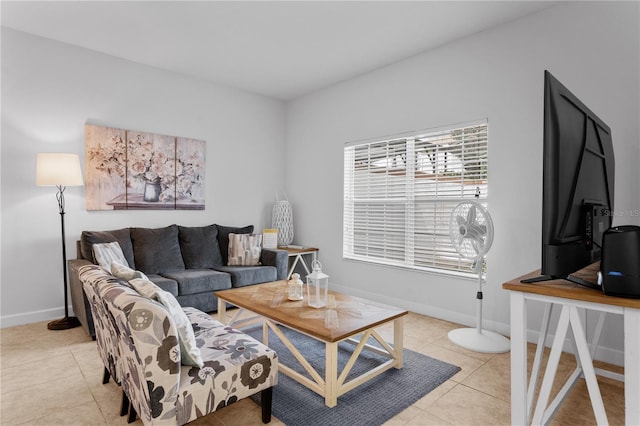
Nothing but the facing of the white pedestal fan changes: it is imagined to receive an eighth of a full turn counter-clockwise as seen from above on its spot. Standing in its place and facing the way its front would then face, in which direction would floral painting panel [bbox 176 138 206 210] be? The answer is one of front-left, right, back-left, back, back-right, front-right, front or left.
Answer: right

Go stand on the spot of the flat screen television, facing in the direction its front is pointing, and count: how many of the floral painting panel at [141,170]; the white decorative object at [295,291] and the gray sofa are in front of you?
3

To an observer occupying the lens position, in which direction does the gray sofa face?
facing the viewer and to the right of the viewer

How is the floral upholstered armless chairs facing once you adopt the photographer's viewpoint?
facing away from the viewer and to the right of the viewer

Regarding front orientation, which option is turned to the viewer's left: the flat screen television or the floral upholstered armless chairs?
the flat screen television

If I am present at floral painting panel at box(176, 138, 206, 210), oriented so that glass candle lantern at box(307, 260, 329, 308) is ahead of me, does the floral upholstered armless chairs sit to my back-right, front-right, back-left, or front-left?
front-right

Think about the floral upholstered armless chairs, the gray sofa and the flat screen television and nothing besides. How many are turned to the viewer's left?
1

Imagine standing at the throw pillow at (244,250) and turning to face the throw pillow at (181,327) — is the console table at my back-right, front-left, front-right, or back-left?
front-left

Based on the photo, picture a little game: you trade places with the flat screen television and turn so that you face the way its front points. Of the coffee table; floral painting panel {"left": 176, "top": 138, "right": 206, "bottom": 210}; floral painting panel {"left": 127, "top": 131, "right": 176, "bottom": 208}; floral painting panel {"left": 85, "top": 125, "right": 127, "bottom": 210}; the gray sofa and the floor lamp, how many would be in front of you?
6

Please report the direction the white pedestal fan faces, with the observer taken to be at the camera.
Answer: facing the viewer and to the left of the viewer

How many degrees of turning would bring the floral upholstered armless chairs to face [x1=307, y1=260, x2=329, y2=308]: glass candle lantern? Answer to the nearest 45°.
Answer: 0° — it already faces it

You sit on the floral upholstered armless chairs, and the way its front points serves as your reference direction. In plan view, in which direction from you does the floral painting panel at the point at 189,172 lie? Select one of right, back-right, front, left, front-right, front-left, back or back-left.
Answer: front-left

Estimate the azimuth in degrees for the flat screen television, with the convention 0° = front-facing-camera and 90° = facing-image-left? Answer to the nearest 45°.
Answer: approximately 90°

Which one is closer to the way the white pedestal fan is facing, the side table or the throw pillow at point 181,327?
the throw pillow

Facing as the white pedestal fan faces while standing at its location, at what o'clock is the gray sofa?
The gray sofa is roughly at 1 o'clock from the white pedestal fan.

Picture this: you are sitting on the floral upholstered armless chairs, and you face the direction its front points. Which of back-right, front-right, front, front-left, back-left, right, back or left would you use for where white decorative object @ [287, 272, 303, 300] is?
front

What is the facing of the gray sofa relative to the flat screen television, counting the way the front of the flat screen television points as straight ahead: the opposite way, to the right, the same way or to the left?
the opposite way

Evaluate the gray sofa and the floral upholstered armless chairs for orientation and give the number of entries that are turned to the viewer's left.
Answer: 0

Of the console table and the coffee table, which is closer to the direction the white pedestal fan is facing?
the coffee table
